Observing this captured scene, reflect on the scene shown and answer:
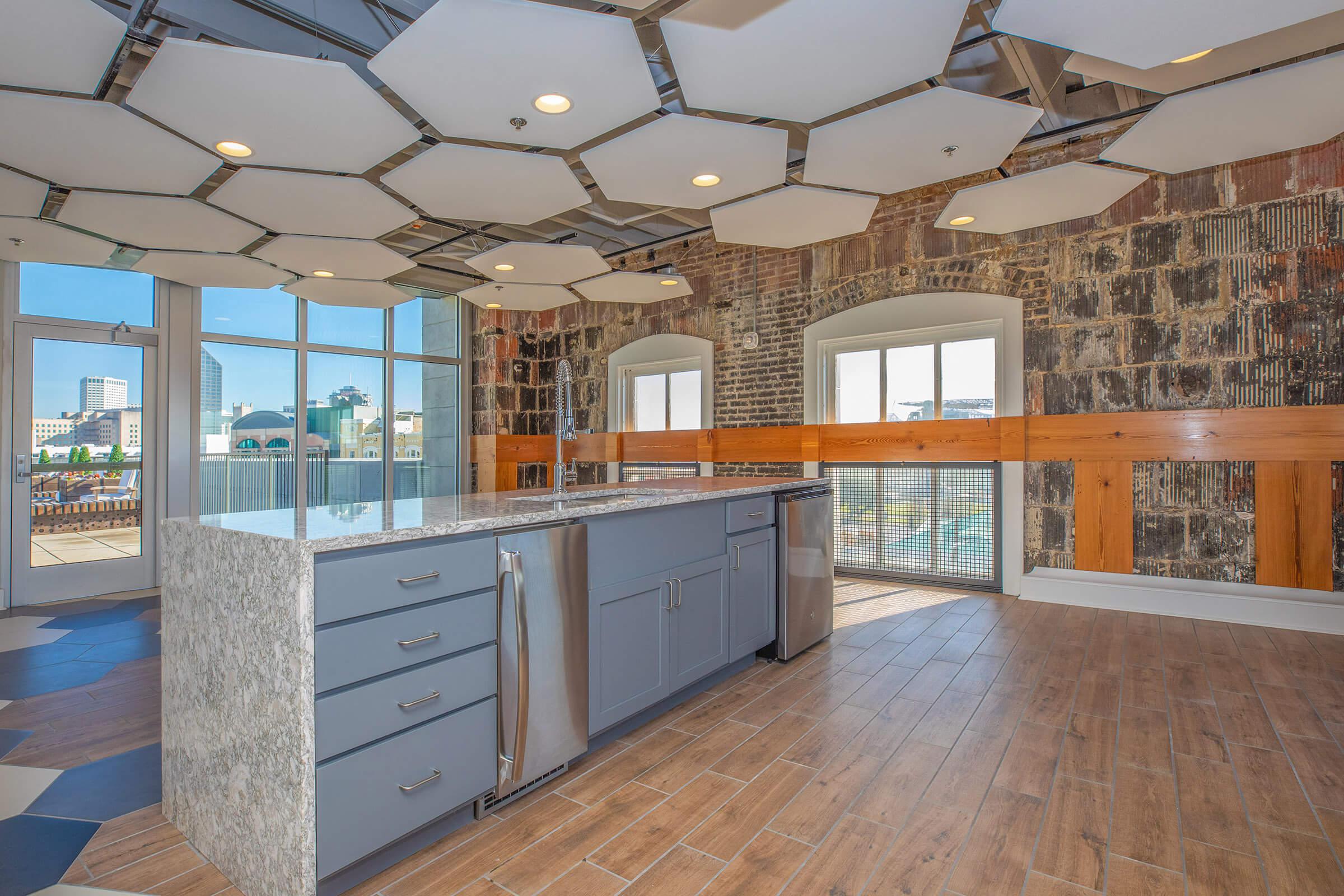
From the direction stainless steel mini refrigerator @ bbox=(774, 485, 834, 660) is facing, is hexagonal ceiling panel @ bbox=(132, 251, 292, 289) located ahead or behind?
behind

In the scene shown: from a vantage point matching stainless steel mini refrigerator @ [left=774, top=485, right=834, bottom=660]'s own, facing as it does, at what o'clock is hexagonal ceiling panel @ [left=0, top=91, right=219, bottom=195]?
The hexagonal ceiling panel is roughly at 4 o'clock from the stainless steel mini refrigerator.

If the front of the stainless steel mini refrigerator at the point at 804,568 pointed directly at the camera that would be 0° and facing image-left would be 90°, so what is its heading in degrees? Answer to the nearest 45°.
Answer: approximately 315°

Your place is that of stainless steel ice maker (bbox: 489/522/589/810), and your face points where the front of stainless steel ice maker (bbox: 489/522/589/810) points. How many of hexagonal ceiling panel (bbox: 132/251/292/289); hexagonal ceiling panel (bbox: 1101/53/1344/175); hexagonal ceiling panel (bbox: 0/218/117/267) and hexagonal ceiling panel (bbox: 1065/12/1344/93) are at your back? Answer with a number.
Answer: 2

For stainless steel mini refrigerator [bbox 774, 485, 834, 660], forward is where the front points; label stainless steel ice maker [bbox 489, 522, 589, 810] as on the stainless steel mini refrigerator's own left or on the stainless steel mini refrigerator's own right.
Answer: on the stainless steel mini refrigerator's own right

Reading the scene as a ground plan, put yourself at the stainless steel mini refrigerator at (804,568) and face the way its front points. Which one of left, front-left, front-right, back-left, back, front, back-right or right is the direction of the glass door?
back-right

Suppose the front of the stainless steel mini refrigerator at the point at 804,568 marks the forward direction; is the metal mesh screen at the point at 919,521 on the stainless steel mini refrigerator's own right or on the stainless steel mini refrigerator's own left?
on the stainless steel mini refrigerator's own left

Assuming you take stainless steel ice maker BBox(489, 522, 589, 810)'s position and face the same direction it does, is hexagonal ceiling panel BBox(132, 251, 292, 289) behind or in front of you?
behind

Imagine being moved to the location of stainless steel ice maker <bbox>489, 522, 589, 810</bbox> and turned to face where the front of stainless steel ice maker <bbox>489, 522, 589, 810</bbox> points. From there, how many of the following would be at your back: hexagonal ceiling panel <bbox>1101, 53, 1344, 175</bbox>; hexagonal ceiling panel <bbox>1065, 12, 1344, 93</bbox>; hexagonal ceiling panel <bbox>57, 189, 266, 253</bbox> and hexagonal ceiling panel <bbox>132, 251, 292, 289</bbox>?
2

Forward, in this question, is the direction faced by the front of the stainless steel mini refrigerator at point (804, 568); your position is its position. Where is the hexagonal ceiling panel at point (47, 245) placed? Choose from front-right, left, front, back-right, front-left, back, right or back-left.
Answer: back-right

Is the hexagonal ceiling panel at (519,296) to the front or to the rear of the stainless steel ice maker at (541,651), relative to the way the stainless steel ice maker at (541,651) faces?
to the rear
